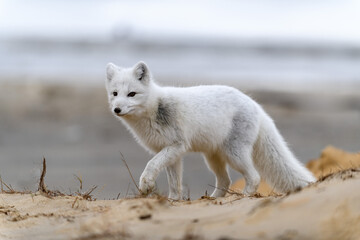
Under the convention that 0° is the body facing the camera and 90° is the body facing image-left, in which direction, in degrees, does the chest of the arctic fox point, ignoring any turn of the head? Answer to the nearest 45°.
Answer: approximately 90°
